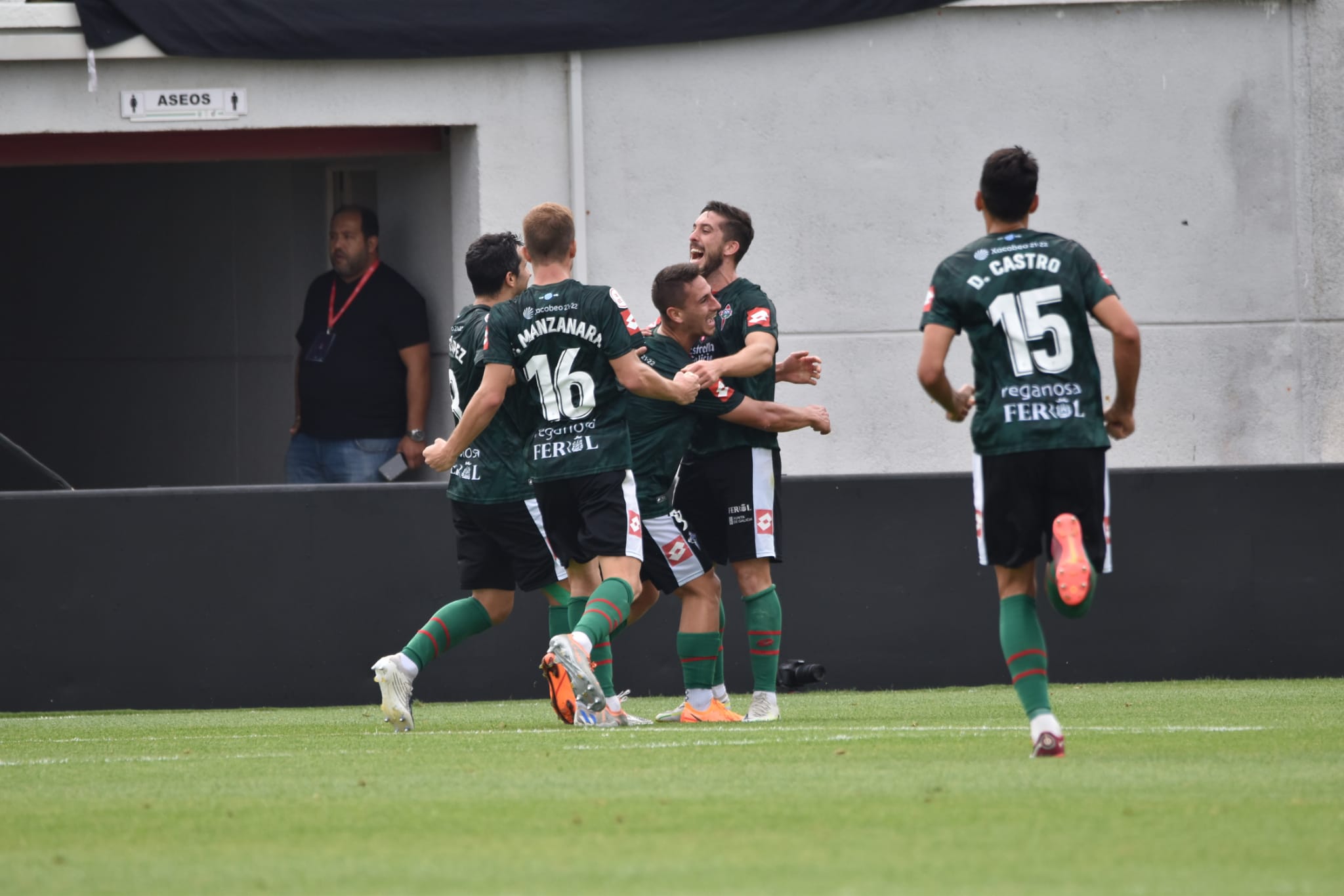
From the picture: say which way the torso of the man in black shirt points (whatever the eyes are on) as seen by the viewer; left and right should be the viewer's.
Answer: facing the viewer and to the left of the viewer

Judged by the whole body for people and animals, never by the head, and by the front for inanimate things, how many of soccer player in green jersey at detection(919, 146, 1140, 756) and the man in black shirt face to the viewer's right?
0

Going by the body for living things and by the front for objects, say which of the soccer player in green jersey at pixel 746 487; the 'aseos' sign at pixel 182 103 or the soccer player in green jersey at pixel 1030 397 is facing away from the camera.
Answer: the soccer player in green jersey at pixel 1030 397

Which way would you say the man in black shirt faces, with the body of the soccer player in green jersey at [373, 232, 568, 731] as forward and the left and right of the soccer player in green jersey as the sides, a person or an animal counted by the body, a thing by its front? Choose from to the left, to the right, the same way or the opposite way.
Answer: the opposite way

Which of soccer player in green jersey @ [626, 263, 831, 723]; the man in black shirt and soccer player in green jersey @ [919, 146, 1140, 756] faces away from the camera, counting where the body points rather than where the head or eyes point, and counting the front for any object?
soccer player in green jersey @ [919, 146, 1140, 756]

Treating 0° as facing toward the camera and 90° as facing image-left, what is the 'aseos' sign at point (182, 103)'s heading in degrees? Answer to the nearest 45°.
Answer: approximately 0°

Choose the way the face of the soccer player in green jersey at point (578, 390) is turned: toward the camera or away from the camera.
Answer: away from the camera

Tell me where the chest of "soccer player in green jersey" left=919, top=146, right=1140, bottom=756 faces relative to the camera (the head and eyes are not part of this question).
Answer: away from the camera

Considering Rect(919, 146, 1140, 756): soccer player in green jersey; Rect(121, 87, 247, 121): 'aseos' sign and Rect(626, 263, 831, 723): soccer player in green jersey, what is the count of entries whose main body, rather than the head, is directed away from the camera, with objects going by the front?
1

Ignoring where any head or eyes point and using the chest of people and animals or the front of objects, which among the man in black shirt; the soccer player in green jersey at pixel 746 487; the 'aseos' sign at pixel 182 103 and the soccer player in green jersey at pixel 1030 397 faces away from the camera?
the soccer player in green jersey at pixel 1030 397

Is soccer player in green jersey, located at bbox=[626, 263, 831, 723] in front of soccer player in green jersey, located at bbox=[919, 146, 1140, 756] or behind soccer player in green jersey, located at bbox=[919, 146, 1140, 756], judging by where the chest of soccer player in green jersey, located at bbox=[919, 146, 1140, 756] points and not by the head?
in front

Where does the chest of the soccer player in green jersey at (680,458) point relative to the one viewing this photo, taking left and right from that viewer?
facing to the right of the viewer

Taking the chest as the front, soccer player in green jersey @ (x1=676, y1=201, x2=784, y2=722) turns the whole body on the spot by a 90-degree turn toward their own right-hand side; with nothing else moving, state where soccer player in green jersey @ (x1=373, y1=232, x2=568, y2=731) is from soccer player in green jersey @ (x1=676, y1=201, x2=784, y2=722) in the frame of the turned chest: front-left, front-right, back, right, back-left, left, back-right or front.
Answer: front-left

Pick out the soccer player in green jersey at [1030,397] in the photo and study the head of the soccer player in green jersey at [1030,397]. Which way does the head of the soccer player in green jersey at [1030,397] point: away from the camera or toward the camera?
away from the camera

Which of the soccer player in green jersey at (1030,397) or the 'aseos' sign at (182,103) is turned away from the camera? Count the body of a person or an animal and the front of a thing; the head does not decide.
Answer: the soccer player in green jersey

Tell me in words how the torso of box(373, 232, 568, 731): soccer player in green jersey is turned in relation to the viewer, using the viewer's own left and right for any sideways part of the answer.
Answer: facing away from the viewer and to the right of the viewer
